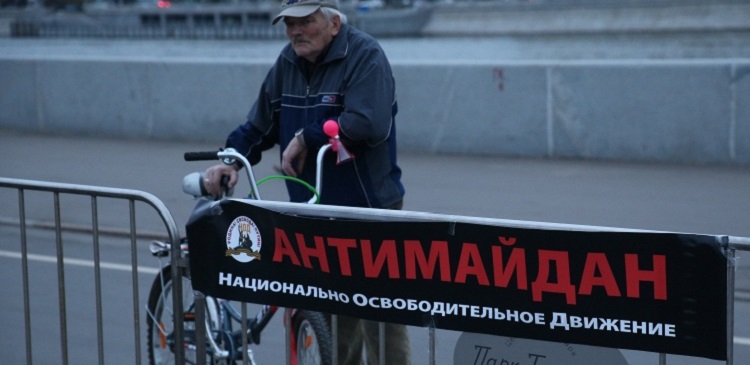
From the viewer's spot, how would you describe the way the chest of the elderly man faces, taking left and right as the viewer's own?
facing the viewer and to the left of the viewer

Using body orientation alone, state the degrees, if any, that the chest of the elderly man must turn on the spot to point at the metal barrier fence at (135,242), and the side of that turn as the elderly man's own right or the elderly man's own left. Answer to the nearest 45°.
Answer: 0° — they already face it
